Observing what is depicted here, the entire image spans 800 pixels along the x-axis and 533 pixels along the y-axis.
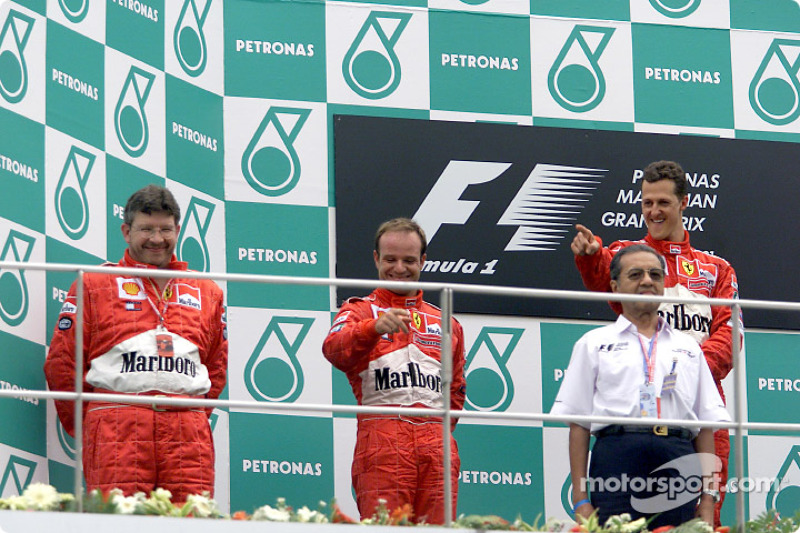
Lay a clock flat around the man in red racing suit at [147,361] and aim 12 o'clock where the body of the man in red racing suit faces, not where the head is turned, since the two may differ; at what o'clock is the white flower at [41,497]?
The white flower is roughly at 1 o'clock from the man in red racing suit.

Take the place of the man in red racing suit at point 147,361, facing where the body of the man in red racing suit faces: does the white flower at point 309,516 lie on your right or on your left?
on your left

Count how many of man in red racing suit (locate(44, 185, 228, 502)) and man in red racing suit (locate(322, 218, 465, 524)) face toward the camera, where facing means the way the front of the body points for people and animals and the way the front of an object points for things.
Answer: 2

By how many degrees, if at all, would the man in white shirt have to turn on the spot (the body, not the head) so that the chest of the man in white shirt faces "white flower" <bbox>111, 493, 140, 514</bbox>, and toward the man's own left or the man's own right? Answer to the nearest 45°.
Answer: approximately 90° to the man's own right

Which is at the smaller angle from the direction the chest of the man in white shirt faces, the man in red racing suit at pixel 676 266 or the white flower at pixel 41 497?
the white flower

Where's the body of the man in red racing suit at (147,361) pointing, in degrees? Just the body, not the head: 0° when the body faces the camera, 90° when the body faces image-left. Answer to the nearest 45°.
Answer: approximately 0°

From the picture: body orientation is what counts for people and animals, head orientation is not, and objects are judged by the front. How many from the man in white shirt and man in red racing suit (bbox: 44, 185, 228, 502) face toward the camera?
2
